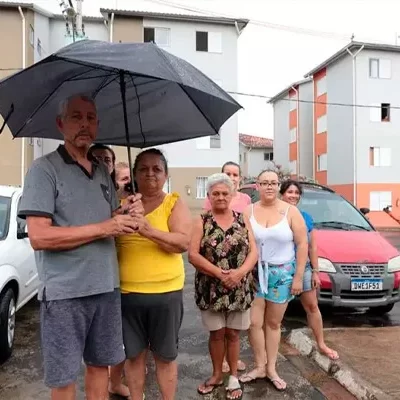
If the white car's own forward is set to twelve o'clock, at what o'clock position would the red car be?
The red car is roughly at 8 o'clock from the white car.

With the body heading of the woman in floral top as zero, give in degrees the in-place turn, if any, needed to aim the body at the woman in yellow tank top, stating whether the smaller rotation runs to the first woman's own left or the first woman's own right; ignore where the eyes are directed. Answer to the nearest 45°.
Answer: approximately 45° to the first woman's own right

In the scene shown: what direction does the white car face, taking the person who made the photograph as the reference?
facing the viewer and to the left of the viewer

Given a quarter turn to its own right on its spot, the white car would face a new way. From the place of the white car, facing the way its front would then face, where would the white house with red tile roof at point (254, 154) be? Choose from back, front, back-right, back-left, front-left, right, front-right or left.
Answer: right

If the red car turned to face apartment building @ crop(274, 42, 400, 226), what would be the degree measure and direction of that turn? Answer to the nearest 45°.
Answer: approximately 135° to its left

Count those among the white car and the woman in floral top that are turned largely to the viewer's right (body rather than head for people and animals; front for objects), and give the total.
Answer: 0

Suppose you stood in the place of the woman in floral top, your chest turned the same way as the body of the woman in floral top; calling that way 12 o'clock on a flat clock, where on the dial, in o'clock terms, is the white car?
The white car is roughly at 4 o'clock from the woman in floral top.

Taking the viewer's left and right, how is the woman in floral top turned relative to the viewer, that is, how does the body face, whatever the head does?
facing the viewer

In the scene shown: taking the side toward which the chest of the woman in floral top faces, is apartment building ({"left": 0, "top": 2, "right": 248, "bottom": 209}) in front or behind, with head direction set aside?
behind

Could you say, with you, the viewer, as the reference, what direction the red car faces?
facing the viewer and to the right of the viewer

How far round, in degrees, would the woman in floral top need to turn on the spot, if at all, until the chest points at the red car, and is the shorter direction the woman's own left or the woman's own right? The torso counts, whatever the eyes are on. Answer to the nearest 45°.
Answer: approximately 135° to the woman's own left

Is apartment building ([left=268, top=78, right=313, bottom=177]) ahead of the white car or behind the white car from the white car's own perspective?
behind

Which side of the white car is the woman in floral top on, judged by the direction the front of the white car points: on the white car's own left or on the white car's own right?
on the white car's own left

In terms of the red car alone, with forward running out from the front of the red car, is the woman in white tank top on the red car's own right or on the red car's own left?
on the red car's own right

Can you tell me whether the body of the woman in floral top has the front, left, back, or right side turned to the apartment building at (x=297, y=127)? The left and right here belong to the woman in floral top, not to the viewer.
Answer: back
